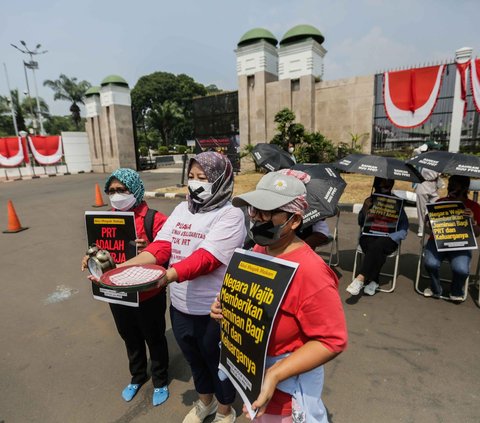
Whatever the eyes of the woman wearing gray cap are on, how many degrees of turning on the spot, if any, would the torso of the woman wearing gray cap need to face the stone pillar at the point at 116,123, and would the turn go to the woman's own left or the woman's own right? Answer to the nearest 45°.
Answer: approximately 90° to the woman's own right

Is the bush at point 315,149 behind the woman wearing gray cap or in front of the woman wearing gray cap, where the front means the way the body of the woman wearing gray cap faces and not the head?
behind

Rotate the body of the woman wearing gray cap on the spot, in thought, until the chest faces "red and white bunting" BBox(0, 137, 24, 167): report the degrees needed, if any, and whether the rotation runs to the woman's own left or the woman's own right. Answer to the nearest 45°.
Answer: approximately 90° to the woman's own right

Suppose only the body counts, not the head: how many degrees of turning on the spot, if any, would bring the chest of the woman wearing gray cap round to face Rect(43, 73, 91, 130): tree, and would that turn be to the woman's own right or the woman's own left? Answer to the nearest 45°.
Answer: approximately 90° to the woman's own right

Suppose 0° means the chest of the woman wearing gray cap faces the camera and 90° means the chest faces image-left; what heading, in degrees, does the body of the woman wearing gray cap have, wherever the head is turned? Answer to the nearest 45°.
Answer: approximately 45°

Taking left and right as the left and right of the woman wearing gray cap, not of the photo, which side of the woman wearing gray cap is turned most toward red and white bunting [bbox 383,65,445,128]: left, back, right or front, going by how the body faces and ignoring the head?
back

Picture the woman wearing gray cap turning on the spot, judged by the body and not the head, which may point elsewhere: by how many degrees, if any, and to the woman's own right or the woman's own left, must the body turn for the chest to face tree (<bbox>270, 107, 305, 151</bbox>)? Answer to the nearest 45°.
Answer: approximately 135° to the woman's own right

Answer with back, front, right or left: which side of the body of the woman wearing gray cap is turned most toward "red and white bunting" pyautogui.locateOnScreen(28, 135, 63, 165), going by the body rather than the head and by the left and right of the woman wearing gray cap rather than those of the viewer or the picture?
right

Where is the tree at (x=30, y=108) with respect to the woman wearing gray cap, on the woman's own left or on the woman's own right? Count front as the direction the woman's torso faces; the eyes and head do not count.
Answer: on the woman's own right

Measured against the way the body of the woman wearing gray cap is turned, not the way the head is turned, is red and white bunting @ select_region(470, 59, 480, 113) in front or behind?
behind
